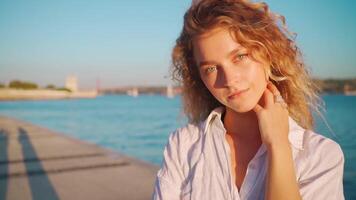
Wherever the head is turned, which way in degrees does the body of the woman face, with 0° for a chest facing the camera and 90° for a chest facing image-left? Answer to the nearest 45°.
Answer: approximately 0°
